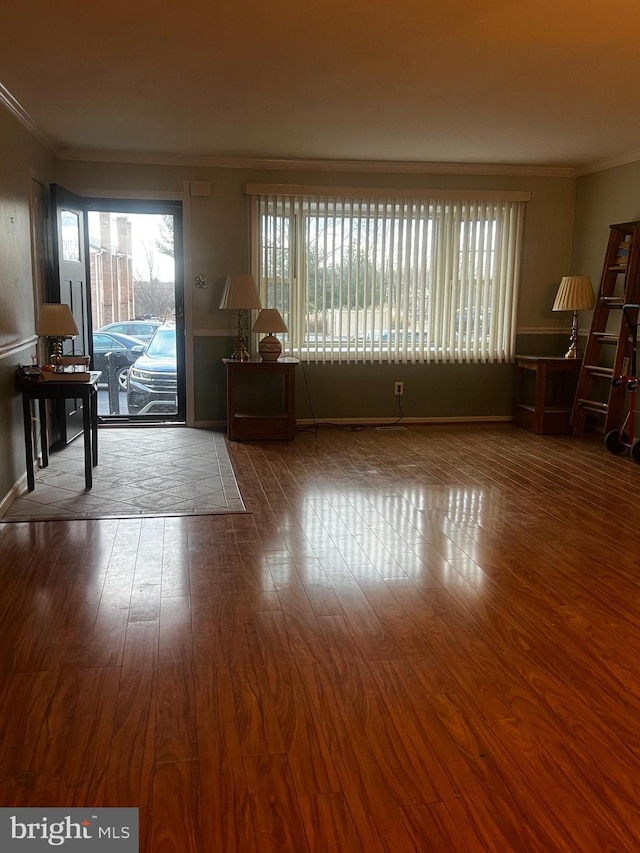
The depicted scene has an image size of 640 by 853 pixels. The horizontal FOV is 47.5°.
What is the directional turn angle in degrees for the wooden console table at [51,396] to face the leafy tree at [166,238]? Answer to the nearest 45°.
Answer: approximately 45° to its left

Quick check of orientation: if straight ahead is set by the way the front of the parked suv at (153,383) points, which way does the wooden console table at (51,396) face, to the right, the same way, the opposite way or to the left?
to the left

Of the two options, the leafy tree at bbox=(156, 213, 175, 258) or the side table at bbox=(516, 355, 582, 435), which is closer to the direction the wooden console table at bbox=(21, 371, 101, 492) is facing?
the side table

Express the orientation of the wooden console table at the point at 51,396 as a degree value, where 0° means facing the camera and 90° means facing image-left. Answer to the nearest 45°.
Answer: approximately 270°

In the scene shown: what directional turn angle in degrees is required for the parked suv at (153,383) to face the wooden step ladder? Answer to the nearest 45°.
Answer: approximately 45° to its left

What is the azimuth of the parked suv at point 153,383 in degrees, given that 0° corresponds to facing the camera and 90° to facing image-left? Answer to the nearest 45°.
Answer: approximately 0°

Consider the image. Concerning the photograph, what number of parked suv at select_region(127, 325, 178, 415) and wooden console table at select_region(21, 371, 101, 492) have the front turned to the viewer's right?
1

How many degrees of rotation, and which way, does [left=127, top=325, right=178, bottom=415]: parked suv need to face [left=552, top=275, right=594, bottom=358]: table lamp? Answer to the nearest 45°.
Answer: approximately 90° to its left

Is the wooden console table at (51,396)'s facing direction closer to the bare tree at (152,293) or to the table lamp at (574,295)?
the table lamp
